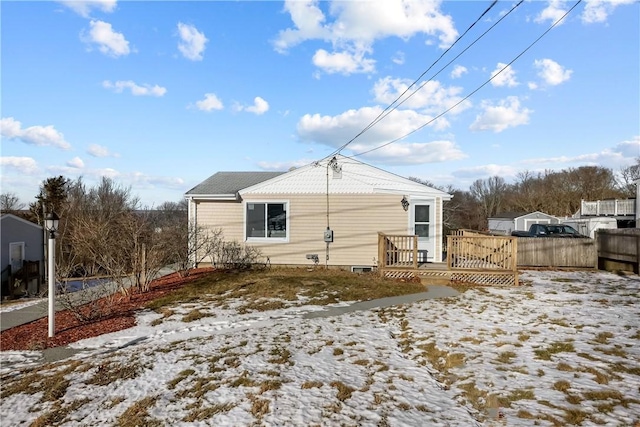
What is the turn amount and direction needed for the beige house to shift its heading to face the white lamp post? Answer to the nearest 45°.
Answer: approximately 45° to its right

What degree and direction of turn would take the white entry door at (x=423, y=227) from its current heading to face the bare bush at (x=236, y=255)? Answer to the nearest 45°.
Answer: approximately 90° to its right

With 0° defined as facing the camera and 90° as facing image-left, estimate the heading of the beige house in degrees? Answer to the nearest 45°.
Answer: approximately 0°

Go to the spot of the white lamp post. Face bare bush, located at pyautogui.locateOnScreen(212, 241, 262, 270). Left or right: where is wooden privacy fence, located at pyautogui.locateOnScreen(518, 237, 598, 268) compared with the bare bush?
right

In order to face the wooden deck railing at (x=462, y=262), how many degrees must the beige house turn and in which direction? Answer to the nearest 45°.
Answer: approximately 45° to its left

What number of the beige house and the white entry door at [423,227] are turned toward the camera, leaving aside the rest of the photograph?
2

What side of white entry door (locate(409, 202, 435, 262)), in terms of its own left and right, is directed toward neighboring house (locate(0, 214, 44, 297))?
right
